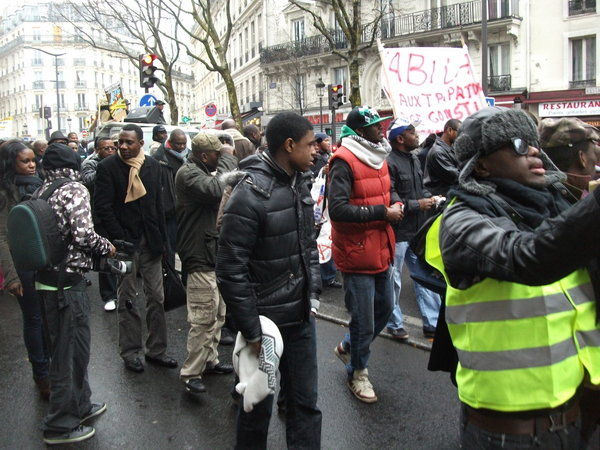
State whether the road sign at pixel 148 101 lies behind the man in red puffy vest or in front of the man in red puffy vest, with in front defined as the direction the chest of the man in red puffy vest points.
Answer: behind

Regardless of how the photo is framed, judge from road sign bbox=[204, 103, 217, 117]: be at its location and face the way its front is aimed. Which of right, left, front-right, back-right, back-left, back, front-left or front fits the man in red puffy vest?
front

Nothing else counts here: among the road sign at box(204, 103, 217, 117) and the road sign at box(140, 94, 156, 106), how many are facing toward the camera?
2

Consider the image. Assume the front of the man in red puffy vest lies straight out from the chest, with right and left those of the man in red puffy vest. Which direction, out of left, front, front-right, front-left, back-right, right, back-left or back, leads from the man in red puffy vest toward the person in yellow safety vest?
front-right

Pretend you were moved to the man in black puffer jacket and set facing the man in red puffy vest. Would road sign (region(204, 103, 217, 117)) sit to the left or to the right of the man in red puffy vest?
left

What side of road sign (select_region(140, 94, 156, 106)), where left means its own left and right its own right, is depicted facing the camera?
front

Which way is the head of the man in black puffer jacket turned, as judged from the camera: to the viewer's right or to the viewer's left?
to the viewer's right
